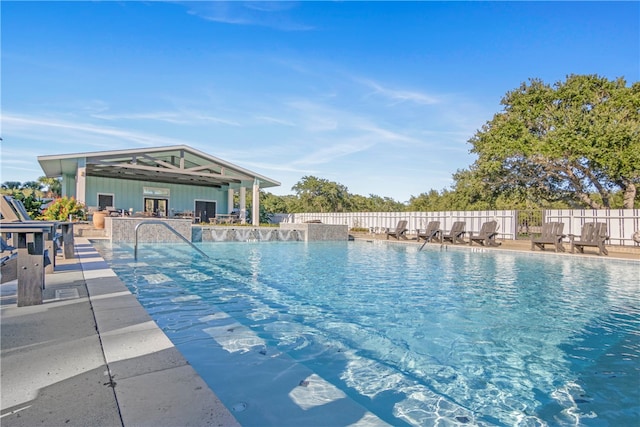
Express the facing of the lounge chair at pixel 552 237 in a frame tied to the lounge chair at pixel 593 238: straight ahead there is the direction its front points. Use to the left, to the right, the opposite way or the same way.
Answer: the same way

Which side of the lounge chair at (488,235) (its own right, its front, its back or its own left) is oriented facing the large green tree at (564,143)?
back

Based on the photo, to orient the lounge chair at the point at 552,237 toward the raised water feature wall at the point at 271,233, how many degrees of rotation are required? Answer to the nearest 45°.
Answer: approximately 45° to its right

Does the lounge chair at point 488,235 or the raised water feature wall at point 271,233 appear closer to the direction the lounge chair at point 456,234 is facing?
the raised water feature wall

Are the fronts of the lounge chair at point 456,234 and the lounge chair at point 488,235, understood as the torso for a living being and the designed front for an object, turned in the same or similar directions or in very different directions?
same or similar directions

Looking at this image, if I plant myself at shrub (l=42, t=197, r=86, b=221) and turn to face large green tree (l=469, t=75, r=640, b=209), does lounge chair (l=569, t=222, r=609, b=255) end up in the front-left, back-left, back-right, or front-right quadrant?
front-right

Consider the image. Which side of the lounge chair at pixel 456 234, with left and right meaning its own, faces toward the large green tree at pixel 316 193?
right

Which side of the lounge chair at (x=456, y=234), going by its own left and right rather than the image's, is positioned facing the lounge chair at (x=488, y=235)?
left

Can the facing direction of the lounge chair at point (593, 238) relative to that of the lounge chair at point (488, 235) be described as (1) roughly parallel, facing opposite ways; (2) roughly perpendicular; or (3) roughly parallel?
roughly parallel

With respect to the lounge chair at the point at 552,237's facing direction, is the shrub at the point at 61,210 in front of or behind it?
in front

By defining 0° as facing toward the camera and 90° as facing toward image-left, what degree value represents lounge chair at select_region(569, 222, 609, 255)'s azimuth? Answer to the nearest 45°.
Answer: approximately 45°

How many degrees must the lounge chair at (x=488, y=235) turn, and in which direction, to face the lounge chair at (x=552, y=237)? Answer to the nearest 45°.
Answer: approximately 90° to its left

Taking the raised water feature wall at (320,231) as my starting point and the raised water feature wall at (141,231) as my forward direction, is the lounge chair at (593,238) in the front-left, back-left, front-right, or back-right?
back-left

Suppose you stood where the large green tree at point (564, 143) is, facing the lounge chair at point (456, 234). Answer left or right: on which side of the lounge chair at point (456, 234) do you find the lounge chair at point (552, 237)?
left

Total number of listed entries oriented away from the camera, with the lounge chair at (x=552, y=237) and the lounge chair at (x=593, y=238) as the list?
0

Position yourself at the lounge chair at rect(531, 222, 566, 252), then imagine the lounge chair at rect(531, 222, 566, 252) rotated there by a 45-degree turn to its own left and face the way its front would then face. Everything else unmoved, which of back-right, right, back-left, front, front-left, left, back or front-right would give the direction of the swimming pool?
front

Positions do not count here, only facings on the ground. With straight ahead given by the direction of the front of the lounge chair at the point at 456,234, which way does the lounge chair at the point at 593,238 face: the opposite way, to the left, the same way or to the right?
the same way

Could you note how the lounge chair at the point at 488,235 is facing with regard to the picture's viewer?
facing the viewer and to the left of the viewer

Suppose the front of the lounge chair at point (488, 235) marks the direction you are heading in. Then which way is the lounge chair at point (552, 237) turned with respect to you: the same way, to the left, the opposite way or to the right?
the same way
